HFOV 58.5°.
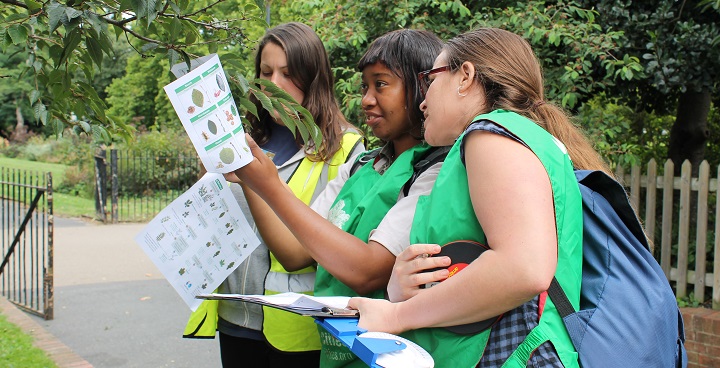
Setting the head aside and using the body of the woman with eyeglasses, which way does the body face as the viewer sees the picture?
to the viewer's left

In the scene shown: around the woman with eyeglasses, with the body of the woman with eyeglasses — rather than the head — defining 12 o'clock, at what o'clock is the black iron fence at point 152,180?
The black iron fence is roughly at 2 o'clock from the woman with eyeglasses.

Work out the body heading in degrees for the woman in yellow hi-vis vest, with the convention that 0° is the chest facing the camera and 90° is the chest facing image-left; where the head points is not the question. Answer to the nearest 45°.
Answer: approximately 45°

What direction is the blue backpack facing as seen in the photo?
to the viewer's right

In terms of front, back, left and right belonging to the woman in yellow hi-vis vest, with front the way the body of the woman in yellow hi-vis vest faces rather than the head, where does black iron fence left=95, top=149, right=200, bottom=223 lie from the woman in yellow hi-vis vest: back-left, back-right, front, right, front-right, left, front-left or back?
back-right

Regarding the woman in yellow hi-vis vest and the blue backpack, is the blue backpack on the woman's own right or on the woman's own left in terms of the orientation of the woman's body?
on the woman's own left

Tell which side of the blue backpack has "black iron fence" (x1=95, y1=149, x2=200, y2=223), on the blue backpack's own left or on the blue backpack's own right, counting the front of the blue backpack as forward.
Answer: on the blue backpack's own left

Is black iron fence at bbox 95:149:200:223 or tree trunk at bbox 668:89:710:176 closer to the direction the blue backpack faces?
the tree trunk

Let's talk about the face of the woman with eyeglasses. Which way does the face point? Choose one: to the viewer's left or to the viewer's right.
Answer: to the viewer's left
